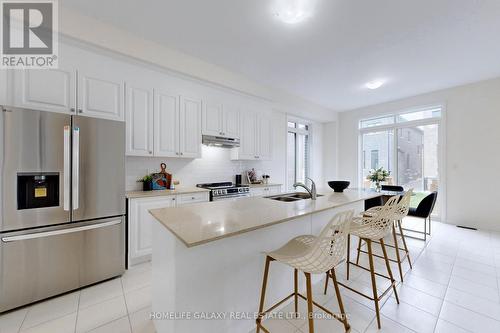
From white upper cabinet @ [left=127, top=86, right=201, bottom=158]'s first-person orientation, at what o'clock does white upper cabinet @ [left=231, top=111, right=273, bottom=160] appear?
white upper cabinet @ [left=231, top=111, right=273, bottom=160] is roughly at 10 o'clock from white upper cabinet @ [left=127, top=86, right=201, bottom=158].

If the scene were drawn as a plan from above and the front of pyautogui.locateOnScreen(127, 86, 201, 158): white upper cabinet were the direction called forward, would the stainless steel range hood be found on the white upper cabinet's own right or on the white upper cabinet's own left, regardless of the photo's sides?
on the white upper cabinet's own left

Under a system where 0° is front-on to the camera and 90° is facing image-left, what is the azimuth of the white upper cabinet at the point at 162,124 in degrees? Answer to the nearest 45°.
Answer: approximately 315°

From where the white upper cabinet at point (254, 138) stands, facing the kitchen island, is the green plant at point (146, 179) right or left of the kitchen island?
right

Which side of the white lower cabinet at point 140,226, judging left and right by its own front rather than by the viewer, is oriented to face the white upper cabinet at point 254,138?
left

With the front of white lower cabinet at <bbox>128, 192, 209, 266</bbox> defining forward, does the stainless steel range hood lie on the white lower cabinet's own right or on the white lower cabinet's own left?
on the white lower cabinet's own left

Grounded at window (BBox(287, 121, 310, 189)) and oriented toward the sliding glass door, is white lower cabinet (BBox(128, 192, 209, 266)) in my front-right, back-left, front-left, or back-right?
back-right
